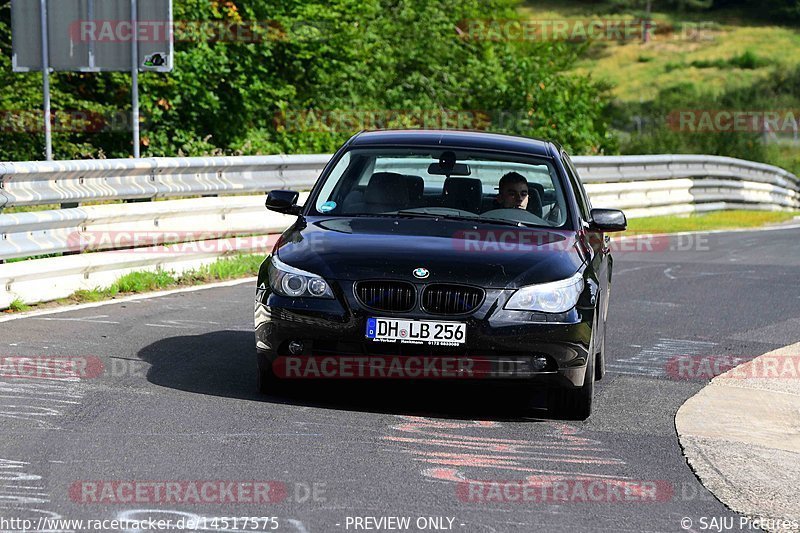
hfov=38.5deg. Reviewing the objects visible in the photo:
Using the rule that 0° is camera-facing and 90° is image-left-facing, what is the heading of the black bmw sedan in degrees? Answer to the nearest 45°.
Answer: approximately 0°

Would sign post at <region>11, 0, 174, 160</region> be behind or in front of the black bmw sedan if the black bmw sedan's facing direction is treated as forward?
behind
